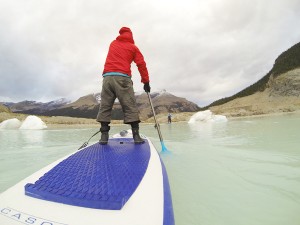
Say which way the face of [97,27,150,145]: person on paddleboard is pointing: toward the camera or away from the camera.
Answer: away from the camera

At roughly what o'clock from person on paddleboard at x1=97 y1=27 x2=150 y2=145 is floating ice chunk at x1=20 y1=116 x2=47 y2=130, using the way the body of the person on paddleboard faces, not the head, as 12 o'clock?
The floating ice chunk is roughly at 11 o'clock from the person on paddleboard.

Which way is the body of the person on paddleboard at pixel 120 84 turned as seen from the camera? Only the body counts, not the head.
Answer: away from the camera

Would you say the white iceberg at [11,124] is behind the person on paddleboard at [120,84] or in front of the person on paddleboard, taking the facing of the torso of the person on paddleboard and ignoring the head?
in front
